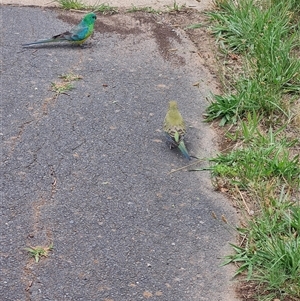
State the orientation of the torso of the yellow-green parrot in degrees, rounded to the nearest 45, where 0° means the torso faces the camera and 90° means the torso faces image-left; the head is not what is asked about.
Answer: approximately 180°

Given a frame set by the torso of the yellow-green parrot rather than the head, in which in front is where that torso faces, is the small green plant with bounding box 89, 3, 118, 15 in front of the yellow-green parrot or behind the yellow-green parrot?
in front

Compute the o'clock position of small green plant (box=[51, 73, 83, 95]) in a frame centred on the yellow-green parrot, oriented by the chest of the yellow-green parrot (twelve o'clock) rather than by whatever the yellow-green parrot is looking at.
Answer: The small green plant is roughly at 10 o'clock from the yellow-green parrot.

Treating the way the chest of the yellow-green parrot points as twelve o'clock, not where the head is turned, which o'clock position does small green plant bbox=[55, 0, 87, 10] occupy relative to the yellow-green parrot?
The small green plant is roughly at 11 o'clock from the yellow-green parrot.

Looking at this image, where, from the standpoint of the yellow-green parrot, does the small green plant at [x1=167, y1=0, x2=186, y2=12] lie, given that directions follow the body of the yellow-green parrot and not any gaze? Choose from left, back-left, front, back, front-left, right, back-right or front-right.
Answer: front

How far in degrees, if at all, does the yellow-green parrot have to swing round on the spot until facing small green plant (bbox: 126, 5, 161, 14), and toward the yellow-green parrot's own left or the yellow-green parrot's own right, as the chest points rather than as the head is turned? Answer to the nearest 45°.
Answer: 0° — it already faces it

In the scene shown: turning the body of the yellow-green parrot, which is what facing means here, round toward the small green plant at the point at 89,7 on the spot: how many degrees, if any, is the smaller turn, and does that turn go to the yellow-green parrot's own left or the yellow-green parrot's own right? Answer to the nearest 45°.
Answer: approximately 45° to the yellow-green parrot's own left

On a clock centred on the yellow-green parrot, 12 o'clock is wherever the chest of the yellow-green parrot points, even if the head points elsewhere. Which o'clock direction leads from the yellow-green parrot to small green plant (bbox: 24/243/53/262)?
The small green plant is roughly at 7 o'clock from the yellow-green parrot.
